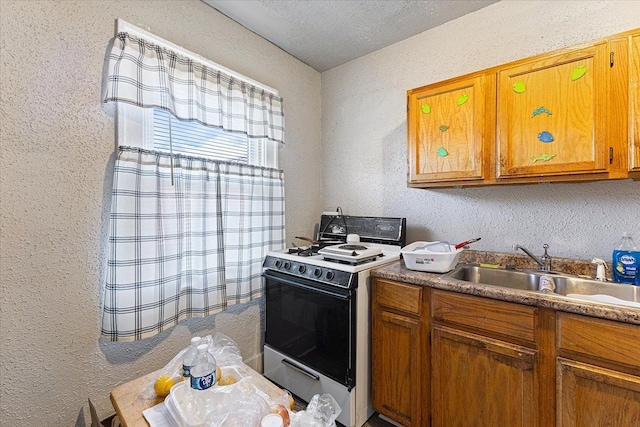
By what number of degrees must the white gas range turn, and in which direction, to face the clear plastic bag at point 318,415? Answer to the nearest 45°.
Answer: approximately 45° to its left

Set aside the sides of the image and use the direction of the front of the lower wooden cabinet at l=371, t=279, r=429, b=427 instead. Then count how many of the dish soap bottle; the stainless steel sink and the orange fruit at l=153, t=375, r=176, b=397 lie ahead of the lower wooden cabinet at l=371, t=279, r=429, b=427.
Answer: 1

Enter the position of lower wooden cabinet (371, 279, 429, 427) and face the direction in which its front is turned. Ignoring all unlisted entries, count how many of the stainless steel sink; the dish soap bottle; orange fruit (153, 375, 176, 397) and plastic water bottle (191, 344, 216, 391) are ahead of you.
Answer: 2

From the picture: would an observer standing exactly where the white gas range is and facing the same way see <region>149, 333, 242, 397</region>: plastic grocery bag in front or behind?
in front

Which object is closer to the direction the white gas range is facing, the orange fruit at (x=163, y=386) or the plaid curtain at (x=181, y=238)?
the orange fruit

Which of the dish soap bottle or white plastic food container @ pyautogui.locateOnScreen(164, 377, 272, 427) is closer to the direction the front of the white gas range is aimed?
the white plastic food container

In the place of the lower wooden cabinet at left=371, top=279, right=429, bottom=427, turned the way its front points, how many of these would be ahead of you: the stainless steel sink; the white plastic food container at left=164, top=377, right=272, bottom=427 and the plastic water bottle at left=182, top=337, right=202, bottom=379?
2

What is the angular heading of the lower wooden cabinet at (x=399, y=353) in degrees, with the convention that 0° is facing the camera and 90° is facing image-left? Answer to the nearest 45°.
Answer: approximately 45°

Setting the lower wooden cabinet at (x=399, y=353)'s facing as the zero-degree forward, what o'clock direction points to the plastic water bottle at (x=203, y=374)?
The plastic water bottle is roughly at 12 o'clock from the lower wooden cabinet.

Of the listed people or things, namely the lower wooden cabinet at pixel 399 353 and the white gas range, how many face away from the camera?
0

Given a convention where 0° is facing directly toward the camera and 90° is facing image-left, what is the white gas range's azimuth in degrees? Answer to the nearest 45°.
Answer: approximately 45°
